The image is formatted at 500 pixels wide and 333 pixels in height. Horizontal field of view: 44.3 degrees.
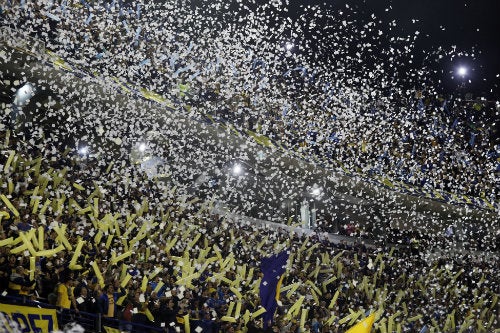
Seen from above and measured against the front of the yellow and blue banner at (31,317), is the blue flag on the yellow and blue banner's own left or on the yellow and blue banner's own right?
on the yellow and blue banner's own left

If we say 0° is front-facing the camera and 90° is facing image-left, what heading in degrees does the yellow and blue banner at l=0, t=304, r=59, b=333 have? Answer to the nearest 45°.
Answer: approximately 0°

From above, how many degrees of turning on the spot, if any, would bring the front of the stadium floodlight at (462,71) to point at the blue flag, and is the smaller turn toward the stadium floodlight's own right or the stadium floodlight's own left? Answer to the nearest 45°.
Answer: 0° — it already faces it

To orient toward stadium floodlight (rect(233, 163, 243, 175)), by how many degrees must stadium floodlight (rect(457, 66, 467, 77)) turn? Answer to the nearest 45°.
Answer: approximately 45° to its right

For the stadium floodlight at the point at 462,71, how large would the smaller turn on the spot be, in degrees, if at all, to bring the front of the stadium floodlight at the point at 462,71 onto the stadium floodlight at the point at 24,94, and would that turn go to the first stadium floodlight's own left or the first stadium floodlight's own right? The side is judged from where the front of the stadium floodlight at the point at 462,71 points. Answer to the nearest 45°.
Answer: approximately 45° to the first stadium floodlight's own right

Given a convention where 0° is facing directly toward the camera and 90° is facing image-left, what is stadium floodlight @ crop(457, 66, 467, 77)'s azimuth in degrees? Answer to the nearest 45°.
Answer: approximately 0°

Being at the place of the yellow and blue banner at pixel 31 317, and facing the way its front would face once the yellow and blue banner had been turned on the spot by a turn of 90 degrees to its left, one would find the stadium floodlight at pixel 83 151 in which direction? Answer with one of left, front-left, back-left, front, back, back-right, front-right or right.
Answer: left

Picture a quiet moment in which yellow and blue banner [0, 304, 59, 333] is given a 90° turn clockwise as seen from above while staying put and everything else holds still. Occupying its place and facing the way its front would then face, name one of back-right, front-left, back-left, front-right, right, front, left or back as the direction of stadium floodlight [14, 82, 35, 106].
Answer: right

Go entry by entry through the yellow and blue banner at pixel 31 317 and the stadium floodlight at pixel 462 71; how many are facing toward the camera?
2

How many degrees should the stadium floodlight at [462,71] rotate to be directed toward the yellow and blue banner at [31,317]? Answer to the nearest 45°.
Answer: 0° — it already faces it

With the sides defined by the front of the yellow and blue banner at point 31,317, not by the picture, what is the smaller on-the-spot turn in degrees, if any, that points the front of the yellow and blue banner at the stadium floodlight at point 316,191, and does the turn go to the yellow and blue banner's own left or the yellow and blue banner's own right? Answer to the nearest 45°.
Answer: approximately 135° to the yellow and blue banner's own left

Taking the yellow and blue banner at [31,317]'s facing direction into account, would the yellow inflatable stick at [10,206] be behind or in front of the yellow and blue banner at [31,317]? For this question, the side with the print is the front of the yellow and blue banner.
behind
